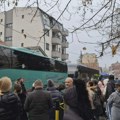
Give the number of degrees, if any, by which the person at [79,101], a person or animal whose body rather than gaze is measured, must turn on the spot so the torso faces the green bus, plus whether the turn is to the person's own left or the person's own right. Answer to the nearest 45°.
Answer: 0° — they already face it

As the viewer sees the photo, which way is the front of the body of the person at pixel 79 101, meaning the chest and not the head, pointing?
away from the camera

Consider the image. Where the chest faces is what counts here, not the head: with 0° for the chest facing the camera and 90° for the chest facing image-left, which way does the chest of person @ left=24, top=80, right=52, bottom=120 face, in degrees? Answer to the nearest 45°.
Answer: approximately 180°

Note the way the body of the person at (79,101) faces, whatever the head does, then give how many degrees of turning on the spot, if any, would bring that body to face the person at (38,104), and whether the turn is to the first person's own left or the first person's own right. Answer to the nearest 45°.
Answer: approximately 45° to the first person's own left

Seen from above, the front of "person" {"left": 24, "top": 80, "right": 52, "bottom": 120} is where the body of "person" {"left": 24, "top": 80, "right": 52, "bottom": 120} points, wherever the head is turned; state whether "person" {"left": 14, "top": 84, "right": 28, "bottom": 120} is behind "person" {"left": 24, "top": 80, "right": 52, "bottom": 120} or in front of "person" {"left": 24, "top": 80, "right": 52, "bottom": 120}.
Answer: in front

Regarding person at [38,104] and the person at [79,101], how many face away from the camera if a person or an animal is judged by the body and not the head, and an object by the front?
2

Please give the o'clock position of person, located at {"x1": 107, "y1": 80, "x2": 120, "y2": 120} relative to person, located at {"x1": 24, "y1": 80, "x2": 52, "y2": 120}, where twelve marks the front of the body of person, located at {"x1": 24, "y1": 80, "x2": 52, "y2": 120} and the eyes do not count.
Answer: person, located at {"x1": 107, "y1": 80, "x2": 120, "y2": 120} is roughly at 3 o'clock from person, located at {"x1": 24, "y1": 80, "x2": 52, "y2": 120}.

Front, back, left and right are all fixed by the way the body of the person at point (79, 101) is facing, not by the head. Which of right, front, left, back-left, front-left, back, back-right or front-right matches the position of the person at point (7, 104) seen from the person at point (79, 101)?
left

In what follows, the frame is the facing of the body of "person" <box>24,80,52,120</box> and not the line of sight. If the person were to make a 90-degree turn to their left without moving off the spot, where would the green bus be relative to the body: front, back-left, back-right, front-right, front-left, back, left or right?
right
